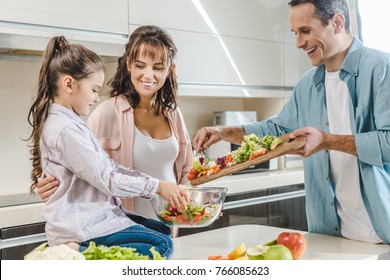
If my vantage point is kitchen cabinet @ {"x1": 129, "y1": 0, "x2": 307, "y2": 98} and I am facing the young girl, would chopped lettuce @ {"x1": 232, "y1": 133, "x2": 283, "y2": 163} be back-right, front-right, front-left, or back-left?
front-left

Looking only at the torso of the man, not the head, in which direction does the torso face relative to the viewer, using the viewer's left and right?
facing the viewer and to the left of the viewer

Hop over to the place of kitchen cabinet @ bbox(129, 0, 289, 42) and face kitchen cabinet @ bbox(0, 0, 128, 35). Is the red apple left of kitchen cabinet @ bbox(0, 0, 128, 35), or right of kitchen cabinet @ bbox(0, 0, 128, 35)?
left

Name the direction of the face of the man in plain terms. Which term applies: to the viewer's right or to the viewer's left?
to the viewer's left

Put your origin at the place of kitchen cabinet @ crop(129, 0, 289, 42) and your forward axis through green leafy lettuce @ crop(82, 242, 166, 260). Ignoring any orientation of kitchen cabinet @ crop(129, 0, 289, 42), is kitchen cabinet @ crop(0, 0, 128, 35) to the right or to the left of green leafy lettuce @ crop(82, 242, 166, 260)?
right

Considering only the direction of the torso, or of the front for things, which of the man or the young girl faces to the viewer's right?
the young girl

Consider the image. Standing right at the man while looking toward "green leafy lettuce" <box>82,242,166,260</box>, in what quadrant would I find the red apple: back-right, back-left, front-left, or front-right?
front-left

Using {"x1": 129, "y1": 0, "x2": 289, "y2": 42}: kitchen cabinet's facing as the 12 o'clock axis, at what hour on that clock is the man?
The man is roughly at 10 o'clock from the kitchen cabinet.

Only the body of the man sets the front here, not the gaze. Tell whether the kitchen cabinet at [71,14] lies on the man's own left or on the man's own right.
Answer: on the man's own right

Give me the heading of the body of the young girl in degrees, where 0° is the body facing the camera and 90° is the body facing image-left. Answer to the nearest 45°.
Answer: approximately 270°

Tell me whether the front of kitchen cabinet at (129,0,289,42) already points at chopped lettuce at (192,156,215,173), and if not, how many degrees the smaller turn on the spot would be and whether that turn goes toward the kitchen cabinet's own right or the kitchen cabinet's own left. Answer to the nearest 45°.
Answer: approximately 45° to the kitchen cabinet's own left
